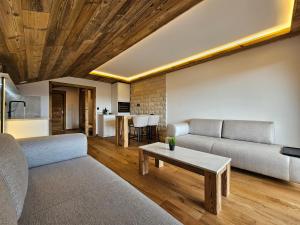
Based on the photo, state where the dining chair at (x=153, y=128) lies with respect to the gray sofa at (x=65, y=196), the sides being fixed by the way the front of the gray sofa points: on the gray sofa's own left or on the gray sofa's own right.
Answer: on the gray sofa's own left

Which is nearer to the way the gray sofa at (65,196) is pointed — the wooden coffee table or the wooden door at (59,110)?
the wooden coffee table

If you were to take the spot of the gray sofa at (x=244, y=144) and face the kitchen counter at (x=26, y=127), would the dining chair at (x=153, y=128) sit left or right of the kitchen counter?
right

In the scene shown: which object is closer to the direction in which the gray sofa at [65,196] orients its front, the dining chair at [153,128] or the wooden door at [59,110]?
the dining chair

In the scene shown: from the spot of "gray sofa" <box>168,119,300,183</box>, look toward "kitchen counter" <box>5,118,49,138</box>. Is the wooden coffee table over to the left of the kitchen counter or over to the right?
left

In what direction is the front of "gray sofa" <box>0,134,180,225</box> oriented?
to the viewer's right

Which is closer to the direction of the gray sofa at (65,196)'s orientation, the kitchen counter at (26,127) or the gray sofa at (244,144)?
the gray sofa

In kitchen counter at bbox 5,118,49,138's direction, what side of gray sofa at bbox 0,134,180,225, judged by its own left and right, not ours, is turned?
left

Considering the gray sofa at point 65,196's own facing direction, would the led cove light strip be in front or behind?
in front
